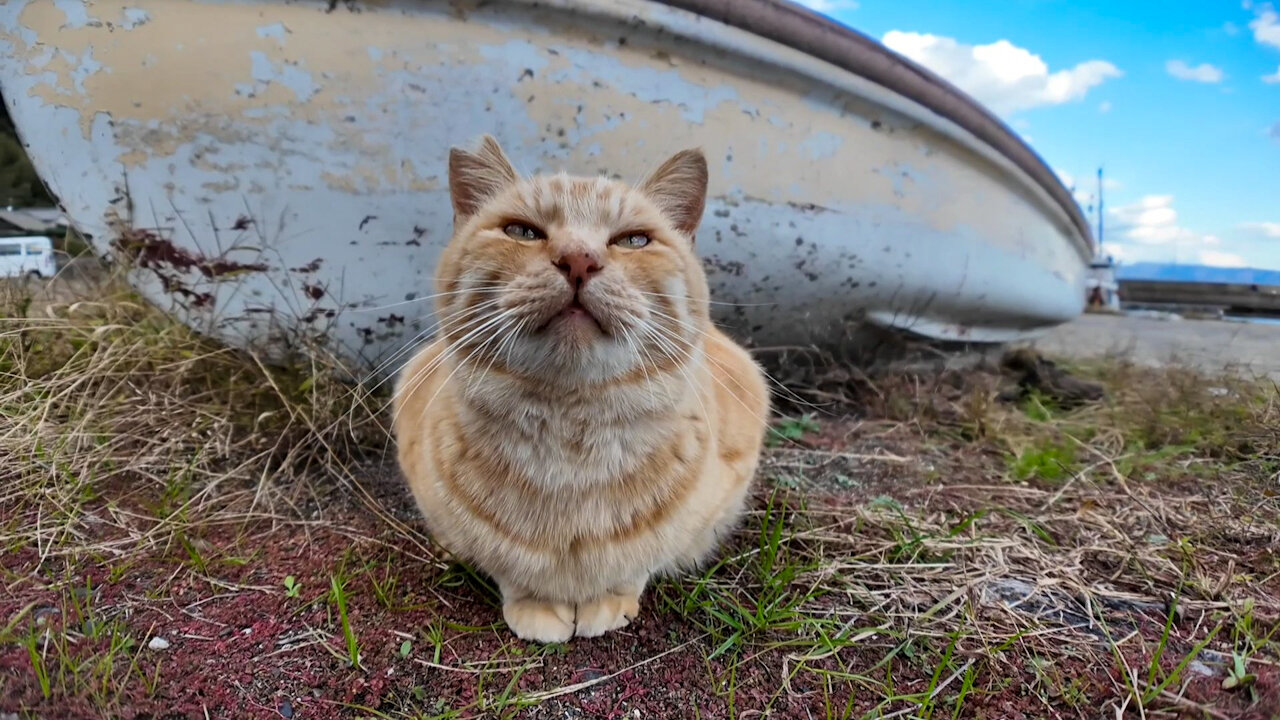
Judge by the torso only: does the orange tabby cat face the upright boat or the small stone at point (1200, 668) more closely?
the small stone

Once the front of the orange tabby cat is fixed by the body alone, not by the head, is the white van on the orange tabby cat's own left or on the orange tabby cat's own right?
on the orange tabby cat's own right

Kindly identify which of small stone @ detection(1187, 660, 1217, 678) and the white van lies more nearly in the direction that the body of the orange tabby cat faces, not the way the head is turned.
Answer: the small stone

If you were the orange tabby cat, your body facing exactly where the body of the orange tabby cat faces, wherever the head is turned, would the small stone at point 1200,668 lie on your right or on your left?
on your left

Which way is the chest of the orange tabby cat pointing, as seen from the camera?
toward the camera
